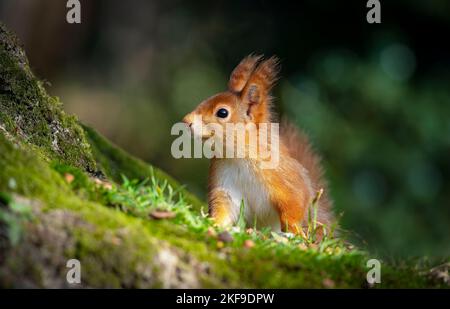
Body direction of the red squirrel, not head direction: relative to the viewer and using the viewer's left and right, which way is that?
facing the viewer and to the left of the viewer
